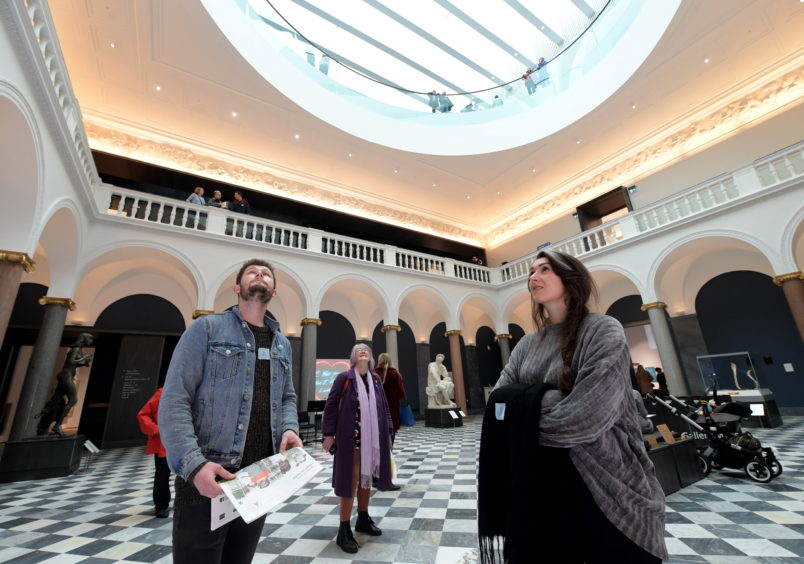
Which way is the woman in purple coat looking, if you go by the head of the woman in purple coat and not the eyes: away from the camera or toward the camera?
toward the camera

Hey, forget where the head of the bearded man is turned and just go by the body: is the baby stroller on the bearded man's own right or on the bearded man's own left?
on the bearded man's own left

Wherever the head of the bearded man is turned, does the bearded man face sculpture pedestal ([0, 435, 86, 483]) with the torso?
no

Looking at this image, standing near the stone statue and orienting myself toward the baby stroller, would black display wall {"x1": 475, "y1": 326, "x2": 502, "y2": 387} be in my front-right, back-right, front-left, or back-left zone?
back-left

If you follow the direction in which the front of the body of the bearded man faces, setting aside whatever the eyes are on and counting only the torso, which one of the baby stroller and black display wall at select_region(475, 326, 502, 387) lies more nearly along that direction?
the baby stroller

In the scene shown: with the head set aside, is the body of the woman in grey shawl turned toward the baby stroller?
no

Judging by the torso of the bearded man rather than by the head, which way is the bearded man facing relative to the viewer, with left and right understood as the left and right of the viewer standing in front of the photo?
facing the viewer and to the right of the viewer

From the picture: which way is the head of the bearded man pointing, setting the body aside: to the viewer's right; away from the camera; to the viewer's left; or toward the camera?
toward the camera

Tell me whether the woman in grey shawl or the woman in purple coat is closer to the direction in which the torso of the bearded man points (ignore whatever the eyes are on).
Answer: the woman in grey shawl

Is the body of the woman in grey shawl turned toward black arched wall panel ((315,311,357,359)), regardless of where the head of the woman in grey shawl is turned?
no

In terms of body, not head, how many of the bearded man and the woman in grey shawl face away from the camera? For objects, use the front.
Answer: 0

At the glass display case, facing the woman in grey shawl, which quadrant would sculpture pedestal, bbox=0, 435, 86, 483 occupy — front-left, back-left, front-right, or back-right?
front-right

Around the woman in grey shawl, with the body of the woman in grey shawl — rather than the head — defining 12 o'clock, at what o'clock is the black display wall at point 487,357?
The black display wall is roughly at 4 o'clock from the woman in grey shawl.

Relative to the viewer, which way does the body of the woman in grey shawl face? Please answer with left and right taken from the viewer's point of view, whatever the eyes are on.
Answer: facing the viewer and to the left of the viewer

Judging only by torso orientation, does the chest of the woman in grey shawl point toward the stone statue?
no

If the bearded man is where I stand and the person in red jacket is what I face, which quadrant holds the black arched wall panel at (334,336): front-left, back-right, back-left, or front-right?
front-right

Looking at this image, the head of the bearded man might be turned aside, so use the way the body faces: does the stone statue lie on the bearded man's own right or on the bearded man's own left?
on the bearded man's own left
